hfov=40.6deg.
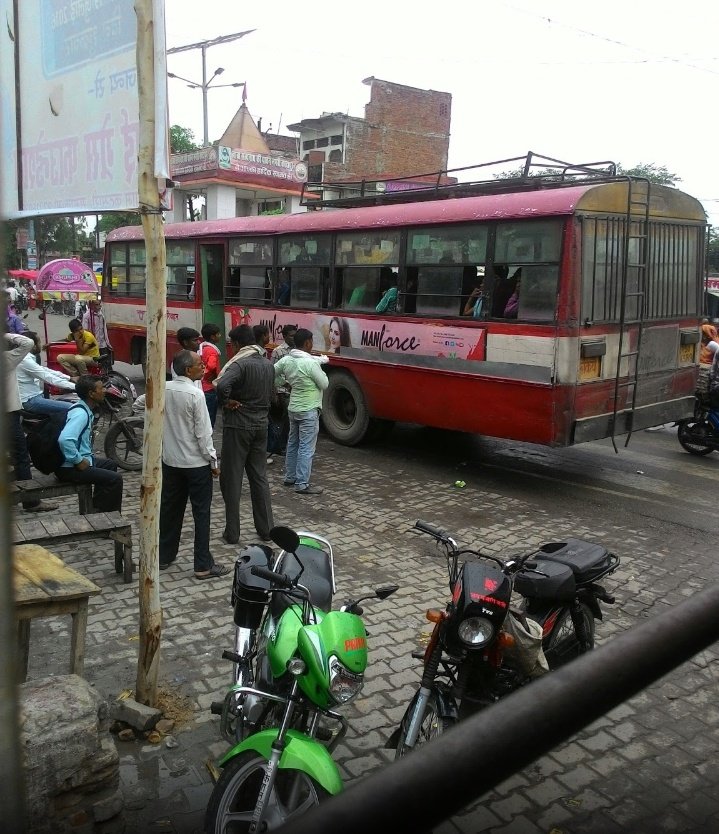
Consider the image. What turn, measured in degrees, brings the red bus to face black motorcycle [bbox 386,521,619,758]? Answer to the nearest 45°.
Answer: approximately 135° to its left

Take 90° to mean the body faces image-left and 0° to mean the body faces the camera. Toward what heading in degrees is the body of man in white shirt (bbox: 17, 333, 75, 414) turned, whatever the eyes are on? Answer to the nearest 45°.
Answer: approximately 270°

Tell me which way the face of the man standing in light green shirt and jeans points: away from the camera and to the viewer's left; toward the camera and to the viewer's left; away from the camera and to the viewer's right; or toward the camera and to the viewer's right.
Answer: away from the camera and to the viewer's right

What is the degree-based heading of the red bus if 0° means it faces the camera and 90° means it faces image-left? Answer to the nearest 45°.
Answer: approximately 135°

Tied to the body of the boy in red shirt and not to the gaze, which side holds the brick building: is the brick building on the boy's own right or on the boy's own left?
on the boy's own left

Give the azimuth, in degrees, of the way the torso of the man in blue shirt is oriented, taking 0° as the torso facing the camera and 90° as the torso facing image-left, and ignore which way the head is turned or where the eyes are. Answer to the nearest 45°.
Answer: approximately 270°

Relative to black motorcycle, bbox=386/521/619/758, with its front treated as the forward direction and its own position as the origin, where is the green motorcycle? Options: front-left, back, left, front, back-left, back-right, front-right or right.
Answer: front

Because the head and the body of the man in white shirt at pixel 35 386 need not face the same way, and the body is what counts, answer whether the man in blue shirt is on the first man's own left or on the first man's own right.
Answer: on the first man's own right

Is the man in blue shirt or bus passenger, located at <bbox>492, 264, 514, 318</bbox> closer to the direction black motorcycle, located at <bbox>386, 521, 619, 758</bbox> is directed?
the man in blue shirt
